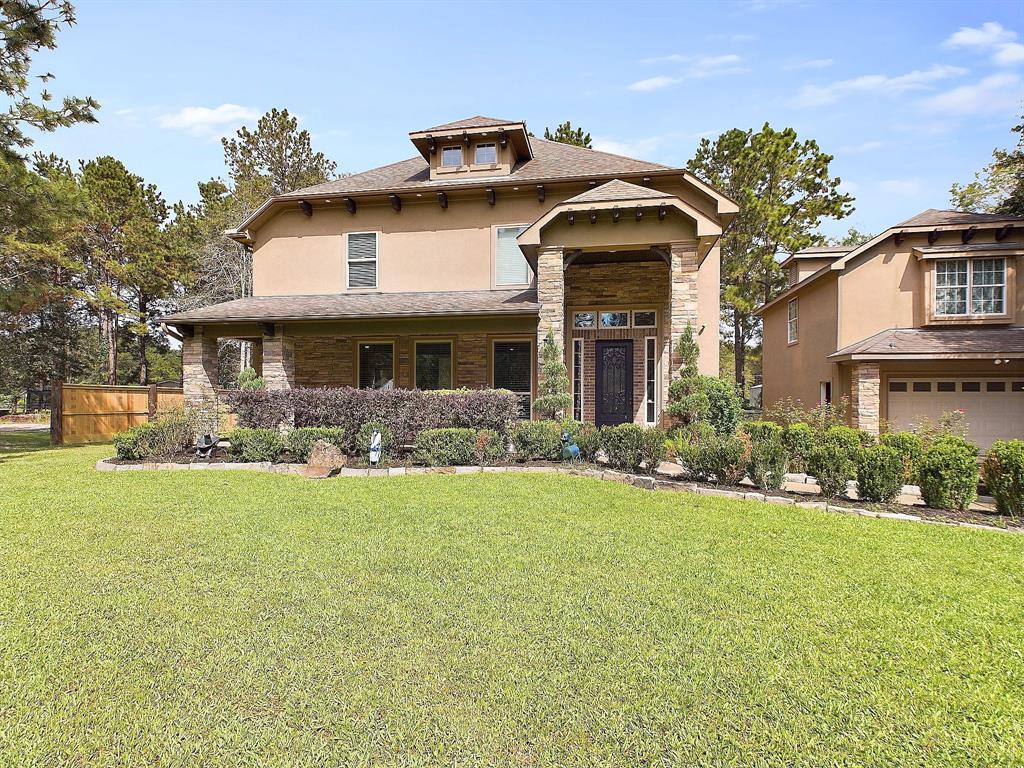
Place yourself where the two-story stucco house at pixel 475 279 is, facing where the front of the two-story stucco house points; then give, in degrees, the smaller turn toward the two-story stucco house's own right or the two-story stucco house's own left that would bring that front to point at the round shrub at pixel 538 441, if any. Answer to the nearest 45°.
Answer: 0° — it already faces it

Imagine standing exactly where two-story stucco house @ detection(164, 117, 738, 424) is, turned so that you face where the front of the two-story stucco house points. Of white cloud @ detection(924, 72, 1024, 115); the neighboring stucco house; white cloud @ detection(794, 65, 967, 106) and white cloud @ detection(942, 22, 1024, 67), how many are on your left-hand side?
4

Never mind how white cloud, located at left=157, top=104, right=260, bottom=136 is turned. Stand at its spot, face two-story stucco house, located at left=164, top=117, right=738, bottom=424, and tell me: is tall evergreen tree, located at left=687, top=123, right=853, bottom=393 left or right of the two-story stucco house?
left

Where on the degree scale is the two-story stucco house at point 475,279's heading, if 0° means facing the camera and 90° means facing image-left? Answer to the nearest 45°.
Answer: approximately 0°

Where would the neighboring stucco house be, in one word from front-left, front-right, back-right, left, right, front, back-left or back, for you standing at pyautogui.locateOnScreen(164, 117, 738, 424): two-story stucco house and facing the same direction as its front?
left

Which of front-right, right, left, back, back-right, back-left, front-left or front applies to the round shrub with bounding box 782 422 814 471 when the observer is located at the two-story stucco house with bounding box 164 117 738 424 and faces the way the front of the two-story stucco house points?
front-left

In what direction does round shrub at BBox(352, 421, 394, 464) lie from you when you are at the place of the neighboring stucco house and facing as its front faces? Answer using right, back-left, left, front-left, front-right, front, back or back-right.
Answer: front-right

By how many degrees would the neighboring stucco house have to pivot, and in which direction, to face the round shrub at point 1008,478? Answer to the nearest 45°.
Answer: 0° — it already faces it

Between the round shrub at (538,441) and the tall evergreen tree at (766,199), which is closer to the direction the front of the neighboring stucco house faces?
the round shrub

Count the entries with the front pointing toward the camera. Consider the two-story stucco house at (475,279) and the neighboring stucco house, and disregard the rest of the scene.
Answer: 2
